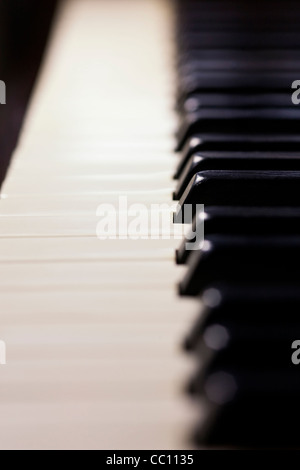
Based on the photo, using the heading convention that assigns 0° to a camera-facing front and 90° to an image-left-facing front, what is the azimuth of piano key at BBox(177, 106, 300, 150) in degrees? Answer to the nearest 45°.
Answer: approximately 90°
